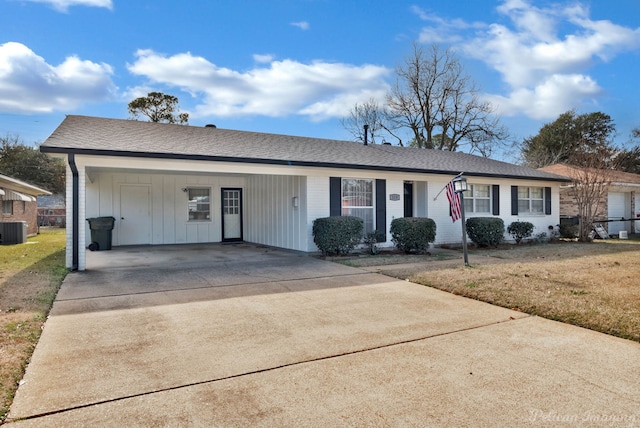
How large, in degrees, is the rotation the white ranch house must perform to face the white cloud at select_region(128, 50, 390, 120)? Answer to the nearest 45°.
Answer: approximately 135° to its left

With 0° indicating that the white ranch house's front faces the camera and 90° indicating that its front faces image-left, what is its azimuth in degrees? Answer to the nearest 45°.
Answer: approximately 315°

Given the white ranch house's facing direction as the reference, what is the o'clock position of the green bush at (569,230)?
The green bush is roughly at 10 o'clock from the white ranch house.

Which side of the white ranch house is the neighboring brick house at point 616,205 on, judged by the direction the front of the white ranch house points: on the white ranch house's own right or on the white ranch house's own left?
on the white ranch house's own left

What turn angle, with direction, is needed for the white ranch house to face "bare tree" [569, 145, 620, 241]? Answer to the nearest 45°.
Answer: approximately 45° to its left

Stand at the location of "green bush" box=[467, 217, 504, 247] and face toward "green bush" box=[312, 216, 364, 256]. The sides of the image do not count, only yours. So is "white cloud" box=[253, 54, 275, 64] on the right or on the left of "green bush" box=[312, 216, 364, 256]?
right

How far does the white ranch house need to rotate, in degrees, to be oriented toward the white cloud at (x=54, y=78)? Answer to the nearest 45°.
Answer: approximately 180°

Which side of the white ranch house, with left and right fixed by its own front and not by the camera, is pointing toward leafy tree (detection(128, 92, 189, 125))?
back

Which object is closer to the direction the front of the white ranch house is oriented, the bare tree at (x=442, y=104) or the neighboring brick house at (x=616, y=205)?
the neighboring brick house
